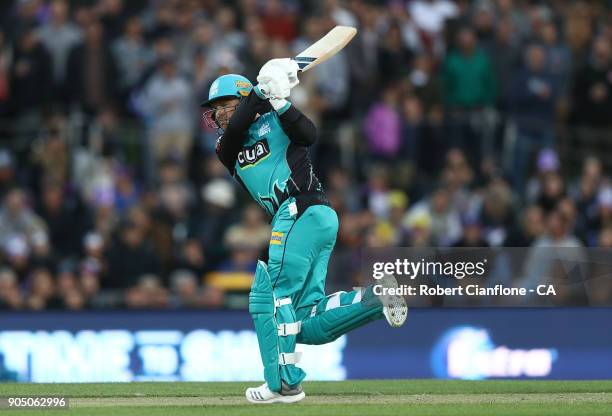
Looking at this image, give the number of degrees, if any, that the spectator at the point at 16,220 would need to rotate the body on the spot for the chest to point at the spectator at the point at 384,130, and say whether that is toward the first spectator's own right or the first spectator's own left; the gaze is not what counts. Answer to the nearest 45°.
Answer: approximately 90° to the first spectator's own left

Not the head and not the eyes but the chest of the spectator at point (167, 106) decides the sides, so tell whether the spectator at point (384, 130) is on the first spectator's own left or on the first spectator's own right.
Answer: on the first spectator's own left

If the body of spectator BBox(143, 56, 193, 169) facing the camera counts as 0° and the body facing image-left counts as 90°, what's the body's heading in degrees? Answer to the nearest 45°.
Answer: approximately 0°

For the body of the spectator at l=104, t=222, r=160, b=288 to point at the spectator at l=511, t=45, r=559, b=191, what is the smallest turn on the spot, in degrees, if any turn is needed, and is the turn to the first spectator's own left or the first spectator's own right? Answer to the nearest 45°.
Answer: approximately 90° to the first spectator's own left

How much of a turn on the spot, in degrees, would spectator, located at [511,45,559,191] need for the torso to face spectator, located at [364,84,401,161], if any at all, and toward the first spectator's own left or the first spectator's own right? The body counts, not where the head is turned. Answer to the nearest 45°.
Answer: approximately 90° to the first spectator's own right
